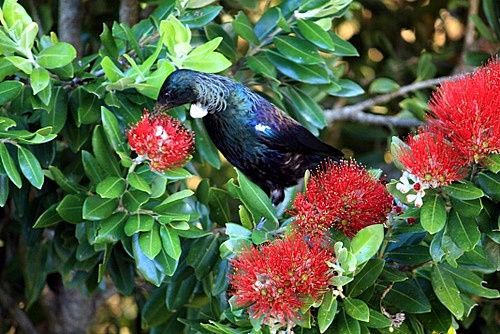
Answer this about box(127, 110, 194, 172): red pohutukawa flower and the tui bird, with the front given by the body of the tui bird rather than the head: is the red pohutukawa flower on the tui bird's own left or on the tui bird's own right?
on the tui bird's own left

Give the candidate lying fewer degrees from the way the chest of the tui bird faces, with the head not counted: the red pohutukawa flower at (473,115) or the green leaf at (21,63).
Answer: the green leaf

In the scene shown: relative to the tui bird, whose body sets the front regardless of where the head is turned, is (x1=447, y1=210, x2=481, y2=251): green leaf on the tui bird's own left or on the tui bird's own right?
on the tui bird's own left

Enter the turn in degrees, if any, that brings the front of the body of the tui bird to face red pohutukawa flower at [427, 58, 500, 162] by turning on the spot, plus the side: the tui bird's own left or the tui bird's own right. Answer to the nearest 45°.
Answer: approximately 135° to the tui bird's own left

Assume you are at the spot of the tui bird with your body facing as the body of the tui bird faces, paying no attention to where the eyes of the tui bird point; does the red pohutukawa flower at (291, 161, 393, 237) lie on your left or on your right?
on your left

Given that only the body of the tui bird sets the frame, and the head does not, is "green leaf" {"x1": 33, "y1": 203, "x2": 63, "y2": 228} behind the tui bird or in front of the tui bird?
in front

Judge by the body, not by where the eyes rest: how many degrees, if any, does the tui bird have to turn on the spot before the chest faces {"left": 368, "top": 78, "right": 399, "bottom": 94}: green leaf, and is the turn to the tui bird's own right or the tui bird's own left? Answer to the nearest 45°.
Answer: approximately 135° to the tui bird's own right

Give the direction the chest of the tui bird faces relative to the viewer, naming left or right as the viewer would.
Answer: facing to the left of the viewer

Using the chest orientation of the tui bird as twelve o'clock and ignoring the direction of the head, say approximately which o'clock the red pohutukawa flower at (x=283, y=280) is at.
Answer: The red pohutukawa flower is roughly at 9 o'clock from the tui bird.
